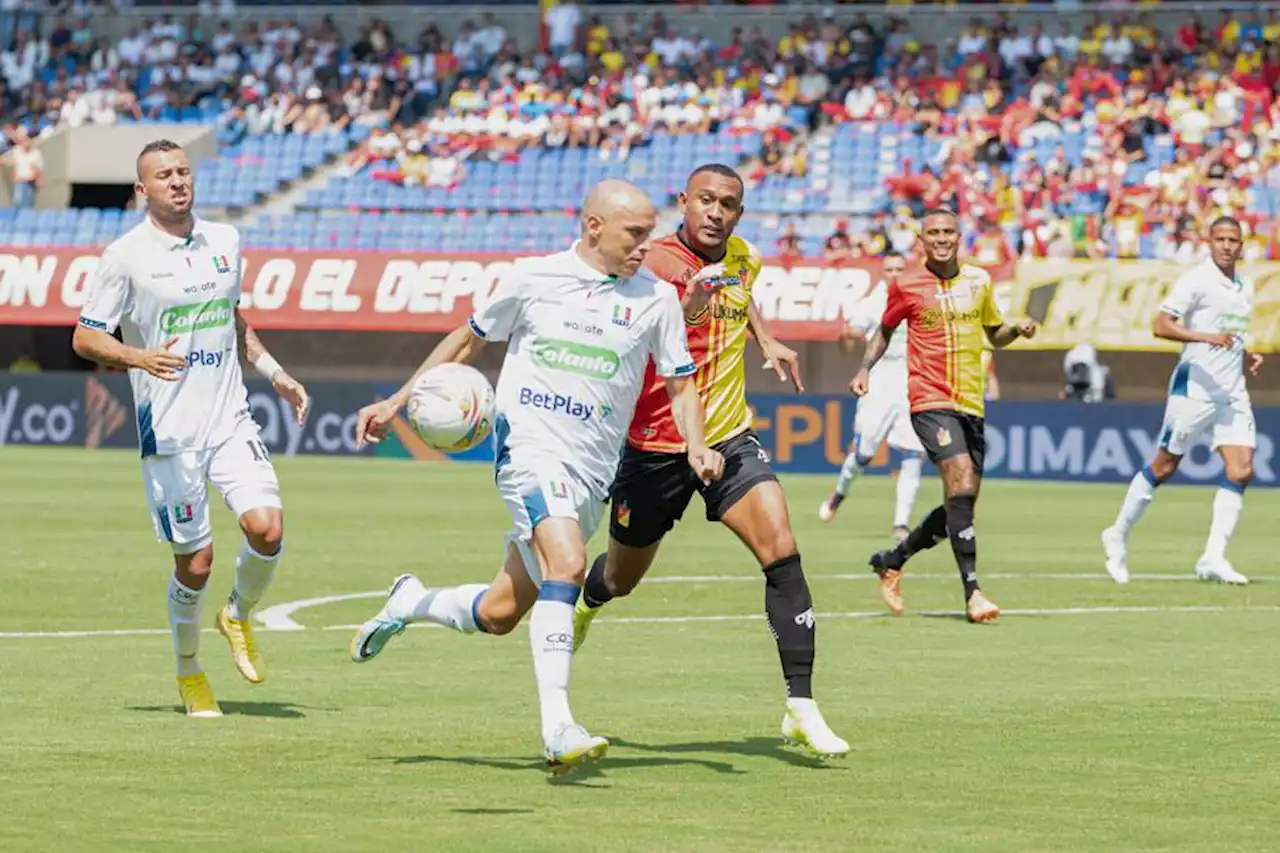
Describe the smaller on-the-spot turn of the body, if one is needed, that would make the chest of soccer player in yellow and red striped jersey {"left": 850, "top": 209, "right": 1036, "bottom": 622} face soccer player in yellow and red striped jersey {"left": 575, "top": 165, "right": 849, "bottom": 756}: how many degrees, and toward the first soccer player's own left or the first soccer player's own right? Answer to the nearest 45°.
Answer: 0° — they already face them

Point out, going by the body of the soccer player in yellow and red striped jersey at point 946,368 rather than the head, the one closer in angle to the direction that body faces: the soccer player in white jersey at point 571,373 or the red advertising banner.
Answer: the soccer player in white jersey

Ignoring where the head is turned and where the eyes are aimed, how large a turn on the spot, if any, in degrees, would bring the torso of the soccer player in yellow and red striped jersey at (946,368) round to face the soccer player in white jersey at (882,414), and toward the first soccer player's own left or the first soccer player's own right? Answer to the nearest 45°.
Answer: approximately 180°

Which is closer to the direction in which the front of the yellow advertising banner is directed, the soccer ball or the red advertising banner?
the soccer ball

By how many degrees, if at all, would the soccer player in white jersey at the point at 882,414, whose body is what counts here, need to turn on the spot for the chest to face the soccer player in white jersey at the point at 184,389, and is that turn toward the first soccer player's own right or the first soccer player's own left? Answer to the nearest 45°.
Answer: approximately 45° to the first soccer player's own right

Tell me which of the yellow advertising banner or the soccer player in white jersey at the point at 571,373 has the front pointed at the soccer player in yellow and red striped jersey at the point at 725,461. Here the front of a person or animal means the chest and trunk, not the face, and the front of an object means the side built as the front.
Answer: the yellow advertising banner

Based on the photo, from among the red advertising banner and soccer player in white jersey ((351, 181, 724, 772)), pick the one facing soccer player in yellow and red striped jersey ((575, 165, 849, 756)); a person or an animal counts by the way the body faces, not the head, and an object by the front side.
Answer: the red advertising banner

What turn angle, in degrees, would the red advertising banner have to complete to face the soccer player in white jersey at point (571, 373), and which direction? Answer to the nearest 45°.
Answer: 0° — it already faces them

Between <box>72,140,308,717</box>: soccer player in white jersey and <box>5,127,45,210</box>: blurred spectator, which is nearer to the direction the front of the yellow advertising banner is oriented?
the soccer player in white jersey

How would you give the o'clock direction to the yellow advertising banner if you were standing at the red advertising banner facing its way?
The yellow advertising banner is roughly at 10 o'clock from the red advertising banner.
